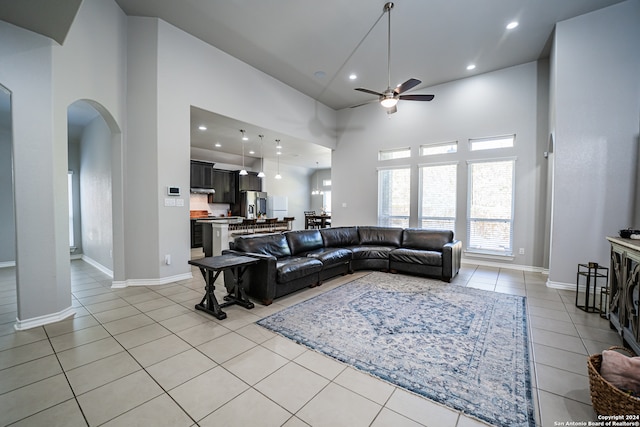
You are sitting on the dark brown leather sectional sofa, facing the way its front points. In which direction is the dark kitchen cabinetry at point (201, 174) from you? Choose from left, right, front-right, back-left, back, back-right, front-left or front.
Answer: back-right

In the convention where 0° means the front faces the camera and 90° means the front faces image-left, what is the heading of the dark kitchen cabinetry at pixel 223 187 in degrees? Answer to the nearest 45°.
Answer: approximately 315°

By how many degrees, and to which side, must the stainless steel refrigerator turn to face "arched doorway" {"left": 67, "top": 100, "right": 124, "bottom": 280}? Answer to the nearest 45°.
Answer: approximately 90° to its right

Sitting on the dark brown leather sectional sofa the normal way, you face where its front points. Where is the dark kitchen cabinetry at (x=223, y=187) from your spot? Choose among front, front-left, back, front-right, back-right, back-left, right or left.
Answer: back-right

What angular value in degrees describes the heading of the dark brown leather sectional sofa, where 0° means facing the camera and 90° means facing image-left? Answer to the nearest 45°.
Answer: approximately 0°

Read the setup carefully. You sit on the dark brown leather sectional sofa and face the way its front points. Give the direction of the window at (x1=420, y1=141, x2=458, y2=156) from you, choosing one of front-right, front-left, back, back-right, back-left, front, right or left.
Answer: back-left

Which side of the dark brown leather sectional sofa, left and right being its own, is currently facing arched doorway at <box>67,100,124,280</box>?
right

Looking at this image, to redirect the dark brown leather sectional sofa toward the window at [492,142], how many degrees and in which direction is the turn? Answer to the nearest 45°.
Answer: approximately 90° to its left

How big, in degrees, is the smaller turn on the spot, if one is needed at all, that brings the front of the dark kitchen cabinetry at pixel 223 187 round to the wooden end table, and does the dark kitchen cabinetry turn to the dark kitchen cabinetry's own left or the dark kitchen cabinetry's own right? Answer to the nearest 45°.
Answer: approximately 45° to the dark kitchen cabinetry's own right
